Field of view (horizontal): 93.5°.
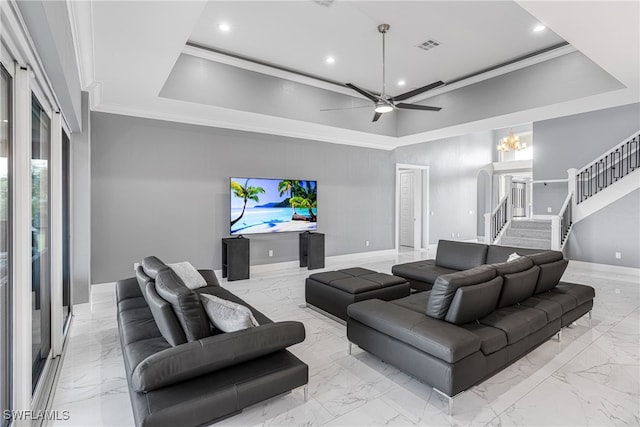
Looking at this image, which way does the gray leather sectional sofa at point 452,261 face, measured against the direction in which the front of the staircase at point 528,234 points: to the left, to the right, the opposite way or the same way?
the same way

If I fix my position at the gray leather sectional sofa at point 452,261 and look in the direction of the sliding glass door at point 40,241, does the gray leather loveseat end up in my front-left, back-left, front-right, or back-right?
front-left

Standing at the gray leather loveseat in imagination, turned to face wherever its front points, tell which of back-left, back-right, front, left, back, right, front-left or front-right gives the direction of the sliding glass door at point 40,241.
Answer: back-left

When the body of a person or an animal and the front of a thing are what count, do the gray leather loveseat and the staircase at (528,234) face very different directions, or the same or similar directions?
very different directions

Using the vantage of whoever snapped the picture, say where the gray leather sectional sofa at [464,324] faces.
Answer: facing away from the viewer and to the left of the viewer

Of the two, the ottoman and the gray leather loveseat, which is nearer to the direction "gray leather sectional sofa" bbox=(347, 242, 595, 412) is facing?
the ottoman

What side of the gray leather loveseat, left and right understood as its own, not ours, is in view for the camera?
right

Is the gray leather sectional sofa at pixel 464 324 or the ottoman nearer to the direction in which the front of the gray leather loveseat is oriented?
the gray leather sectional sofa

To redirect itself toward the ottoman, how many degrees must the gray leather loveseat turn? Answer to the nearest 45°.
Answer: approximately 45° to its left
